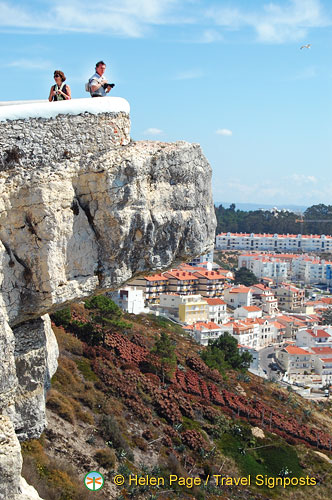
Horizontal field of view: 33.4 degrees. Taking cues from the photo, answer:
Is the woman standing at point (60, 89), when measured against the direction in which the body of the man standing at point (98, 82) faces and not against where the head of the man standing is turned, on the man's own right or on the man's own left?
on the man's own right

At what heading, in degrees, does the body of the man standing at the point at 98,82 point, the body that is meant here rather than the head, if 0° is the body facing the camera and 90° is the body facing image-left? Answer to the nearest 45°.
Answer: approximately 315°
